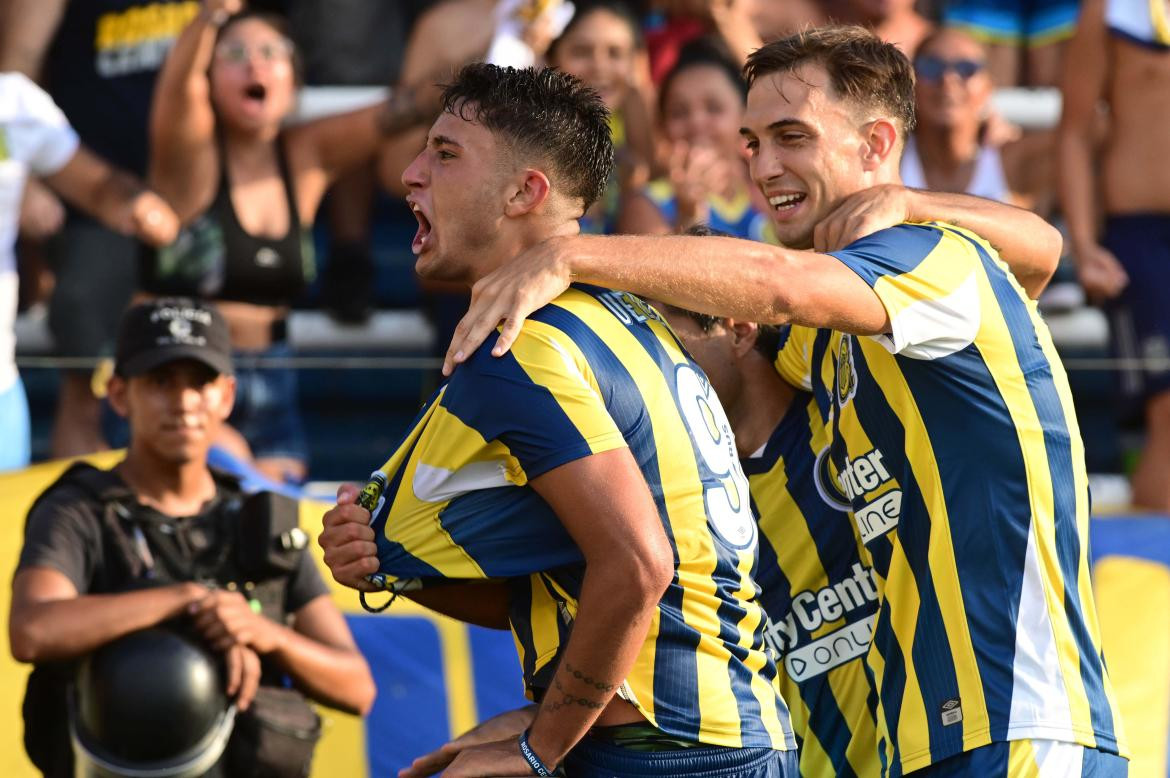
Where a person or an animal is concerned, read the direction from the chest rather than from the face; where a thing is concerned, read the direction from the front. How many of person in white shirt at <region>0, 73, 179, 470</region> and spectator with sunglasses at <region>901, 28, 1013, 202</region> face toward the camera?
2

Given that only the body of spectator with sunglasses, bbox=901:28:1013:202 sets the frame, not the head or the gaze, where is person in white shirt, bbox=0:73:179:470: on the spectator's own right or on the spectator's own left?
on the spectator's own right

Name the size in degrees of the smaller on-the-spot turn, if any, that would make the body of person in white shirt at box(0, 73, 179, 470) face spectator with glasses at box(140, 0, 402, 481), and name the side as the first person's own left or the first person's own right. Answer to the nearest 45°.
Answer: approximately 90° to the first person's own left

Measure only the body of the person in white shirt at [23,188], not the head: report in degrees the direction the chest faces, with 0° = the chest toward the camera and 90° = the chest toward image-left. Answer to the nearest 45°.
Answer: approximately 0°

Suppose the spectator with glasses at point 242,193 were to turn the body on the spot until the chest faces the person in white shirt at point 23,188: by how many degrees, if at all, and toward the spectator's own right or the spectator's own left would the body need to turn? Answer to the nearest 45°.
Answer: approximately 90° to the spectator's own right

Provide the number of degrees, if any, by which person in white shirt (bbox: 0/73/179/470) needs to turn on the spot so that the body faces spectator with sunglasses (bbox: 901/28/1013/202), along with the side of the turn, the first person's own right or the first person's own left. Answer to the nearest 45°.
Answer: approximately 90° to the first person's own left

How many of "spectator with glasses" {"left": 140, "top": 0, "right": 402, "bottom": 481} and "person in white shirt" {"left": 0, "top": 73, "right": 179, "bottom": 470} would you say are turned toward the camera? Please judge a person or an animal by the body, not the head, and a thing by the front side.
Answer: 2

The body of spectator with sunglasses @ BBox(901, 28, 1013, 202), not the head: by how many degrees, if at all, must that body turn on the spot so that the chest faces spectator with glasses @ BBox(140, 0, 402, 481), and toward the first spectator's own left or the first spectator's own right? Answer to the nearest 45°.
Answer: approximately 45° to the first spectator's own right
